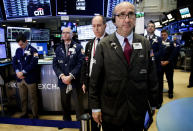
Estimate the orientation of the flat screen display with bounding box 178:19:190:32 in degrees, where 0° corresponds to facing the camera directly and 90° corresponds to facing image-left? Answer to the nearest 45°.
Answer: approximately 0°

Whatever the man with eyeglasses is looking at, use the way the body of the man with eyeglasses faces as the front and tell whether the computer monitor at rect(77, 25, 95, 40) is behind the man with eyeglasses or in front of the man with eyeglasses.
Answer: behind

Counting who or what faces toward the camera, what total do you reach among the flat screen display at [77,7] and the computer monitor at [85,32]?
2
